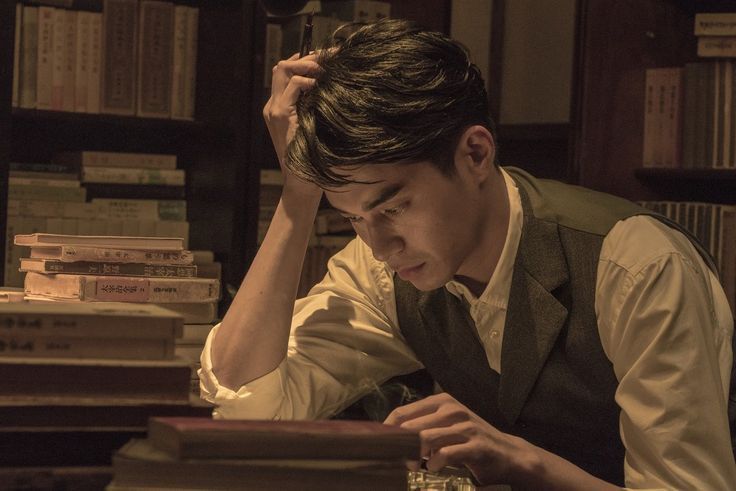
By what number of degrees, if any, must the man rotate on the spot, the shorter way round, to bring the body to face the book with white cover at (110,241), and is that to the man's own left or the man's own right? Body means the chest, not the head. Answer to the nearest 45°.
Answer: approximately 45° to the man's own right

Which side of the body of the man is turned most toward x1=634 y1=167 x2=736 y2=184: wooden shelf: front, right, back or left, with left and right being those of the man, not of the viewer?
back

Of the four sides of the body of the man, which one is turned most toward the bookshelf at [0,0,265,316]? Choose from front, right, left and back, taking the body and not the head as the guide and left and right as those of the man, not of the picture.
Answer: right

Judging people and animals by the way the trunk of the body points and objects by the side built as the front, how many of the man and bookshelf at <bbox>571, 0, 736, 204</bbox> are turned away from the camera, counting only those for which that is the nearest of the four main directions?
0

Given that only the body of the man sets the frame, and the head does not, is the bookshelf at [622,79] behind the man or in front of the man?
behind

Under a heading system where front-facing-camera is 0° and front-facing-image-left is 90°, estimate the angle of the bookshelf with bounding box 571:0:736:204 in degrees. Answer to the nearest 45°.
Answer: approximately 0°

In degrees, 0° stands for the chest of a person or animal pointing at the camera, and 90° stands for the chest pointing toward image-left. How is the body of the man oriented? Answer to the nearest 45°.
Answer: approximately 45°

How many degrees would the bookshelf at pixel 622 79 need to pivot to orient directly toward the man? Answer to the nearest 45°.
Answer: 0° — it already faces them

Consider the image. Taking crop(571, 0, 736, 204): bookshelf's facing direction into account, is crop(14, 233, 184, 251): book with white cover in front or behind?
in front

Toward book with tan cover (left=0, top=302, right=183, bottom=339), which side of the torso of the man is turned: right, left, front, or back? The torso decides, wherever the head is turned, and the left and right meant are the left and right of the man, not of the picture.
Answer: front

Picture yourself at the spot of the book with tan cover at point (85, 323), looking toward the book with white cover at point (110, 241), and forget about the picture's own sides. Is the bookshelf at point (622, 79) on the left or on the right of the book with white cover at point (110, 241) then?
right
